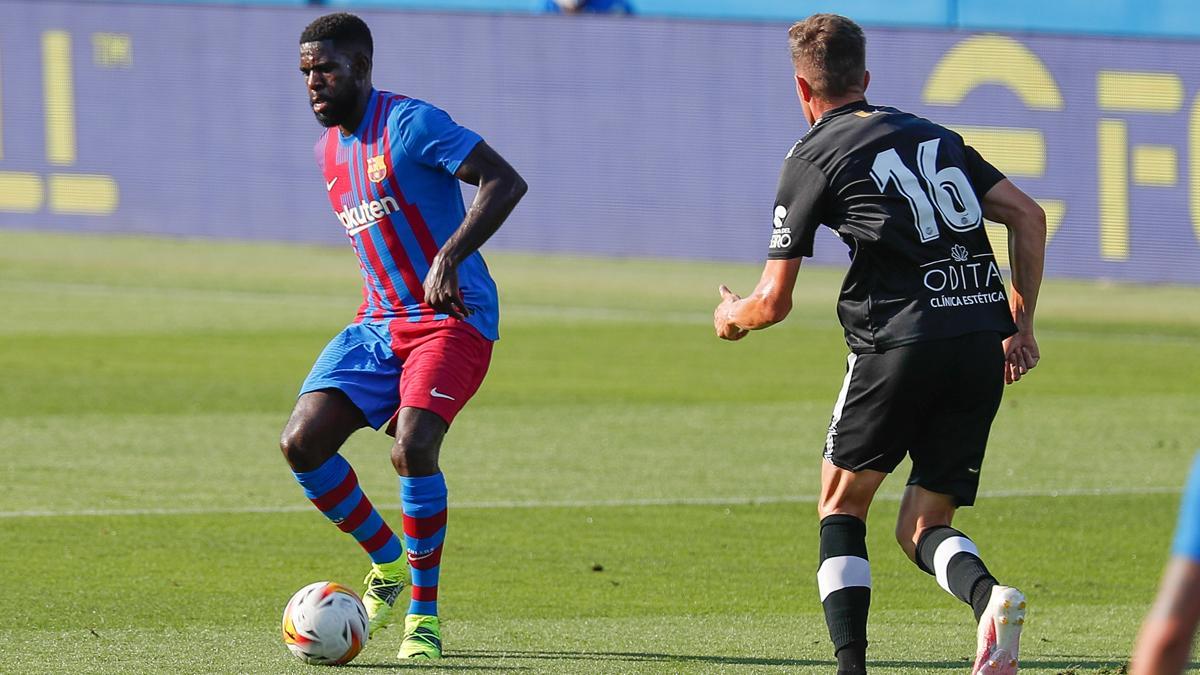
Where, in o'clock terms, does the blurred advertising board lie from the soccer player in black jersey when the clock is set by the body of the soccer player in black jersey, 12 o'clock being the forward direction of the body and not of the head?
The blurred advertising board is roughly at 1 o'clock from the soccer player in black jersey.

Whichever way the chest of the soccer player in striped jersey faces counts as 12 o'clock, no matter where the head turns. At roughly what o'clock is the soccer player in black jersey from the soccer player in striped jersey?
The soccer player in black jersey is roughly at 9 o'clock from the soccer player in striped jersey.

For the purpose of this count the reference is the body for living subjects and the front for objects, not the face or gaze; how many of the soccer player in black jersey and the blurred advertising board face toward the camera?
1

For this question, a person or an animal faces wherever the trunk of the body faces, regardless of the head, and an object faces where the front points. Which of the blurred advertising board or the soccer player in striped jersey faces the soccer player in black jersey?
the blurred advertising board

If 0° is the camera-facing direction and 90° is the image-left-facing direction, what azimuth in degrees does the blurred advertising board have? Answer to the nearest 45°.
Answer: approximately 0°

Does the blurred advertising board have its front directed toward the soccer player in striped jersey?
yes

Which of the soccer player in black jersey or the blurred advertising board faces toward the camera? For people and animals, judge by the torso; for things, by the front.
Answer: the blurred advertising board

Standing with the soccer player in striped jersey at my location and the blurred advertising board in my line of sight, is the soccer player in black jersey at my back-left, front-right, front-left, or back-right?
back-right

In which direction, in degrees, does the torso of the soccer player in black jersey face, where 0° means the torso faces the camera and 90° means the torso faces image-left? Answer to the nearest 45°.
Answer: approximately 135°

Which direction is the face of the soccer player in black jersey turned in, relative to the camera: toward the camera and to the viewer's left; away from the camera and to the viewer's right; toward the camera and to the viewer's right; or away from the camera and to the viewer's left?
away from the camera and to the viewer's left

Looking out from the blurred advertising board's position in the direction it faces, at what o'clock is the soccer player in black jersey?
The soccer player in black jersey is roughly at 12 o'clock from the blurred advertising board.

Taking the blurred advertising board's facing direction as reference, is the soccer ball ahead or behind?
ahead
